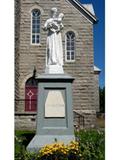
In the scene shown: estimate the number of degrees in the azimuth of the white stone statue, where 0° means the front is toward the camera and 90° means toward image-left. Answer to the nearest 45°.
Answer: approximately 0°
